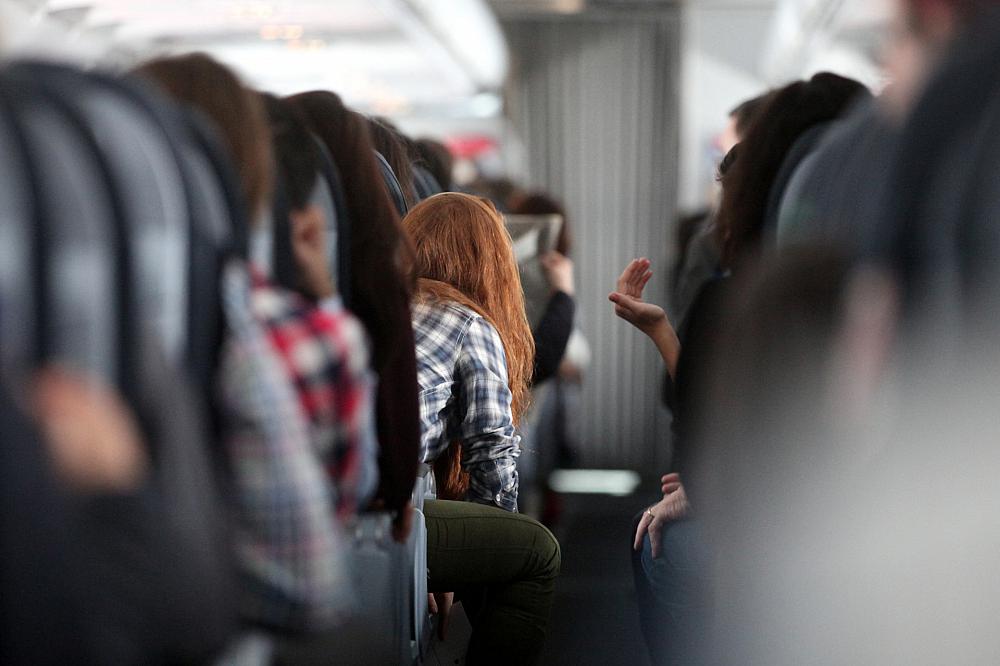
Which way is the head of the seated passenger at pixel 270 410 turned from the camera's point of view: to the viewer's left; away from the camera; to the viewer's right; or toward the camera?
away from the camera

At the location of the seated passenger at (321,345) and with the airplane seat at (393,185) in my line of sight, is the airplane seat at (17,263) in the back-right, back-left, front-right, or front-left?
back-left

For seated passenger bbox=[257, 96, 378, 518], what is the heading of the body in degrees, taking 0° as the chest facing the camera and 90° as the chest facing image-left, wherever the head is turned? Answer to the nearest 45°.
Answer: approximately 180°
